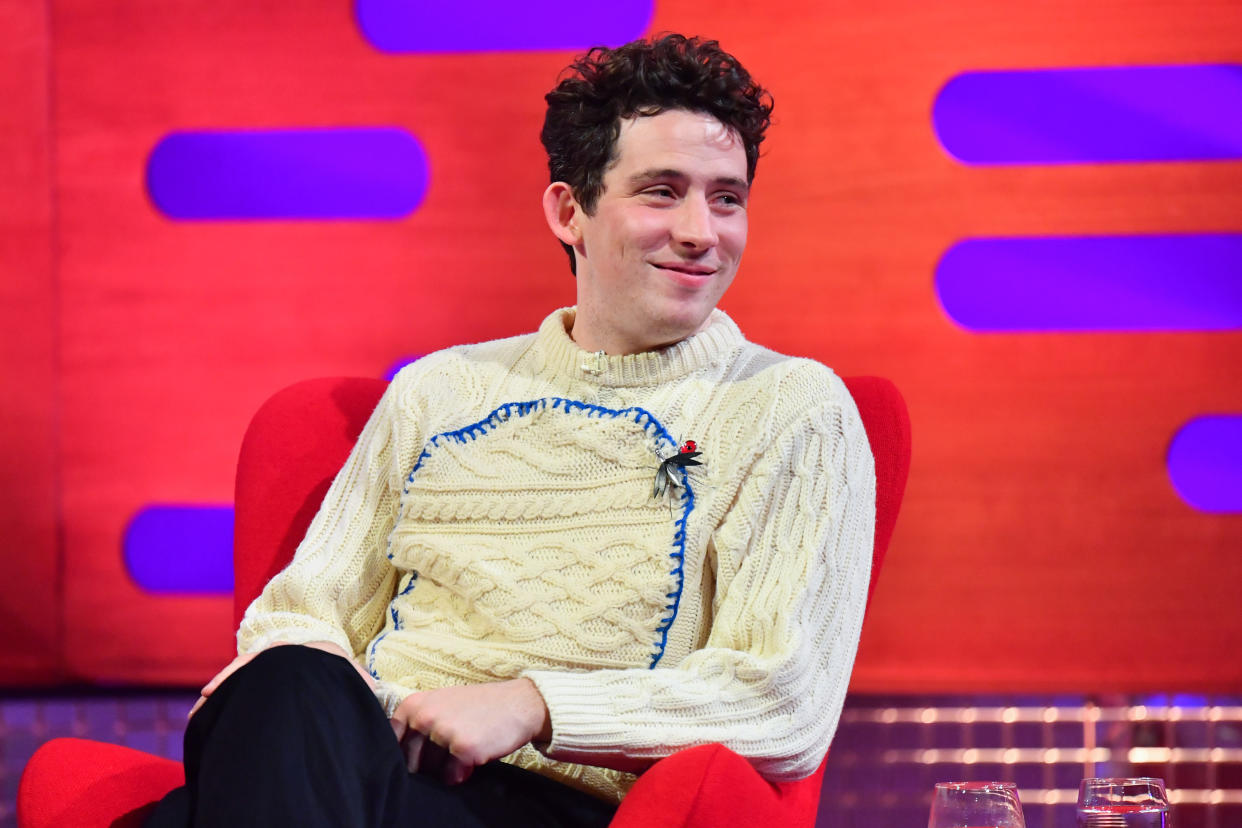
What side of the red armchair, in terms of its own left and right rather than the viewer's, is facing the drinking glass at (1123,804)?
left

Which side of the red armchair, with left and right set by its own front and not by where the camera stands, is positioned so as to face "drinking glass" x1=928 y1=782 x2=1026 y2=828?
left

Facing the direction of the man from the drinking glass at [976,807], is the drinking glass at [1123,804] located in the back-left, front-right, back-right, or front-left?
back-right

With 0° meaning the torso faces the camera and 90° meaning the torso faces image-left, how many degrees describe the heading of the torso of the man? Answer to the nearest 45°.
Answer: approximately 45°

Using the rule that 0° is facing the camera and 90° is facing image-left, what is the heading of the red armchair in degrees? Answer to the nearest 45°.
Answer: approximately 45°
